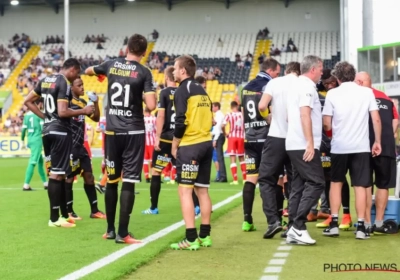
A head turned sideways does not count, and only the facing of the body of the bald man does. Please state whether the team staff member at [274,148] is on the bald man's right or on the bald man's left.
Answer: on the bald man's left

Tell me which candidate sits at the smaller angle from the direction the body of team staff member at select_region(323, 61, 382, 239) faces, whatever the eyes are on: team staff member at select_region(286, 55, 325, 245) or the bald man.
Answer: the bald man

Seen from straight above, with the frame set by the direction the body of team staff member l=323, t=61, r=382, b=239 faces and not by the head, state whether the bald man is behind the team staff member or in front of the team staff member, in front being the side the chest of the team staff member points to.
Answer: in front

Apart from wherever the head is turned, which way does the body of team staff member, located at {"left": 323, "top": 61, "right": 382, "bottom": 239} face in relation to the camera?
away from the camera

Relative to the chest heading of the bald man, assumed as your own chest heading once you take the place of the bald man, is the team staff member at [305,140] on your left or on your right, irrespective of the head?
on your left

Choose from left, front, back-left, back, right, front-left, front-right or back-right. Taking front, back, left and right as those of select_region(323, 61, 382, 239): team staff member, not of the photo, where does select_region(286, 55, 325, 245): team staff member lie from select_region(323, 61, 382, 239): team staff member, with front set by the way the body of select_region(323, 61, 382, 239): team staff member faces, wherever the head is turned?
back-left

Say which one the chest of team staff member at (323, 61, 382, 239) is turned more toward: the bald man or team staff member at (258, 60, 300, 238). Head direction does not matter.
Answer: the bald man

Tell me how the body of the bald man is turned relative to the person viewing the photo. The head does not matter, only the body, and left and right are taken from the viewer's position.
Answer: facing away from the viewer and to the left of the viewer
